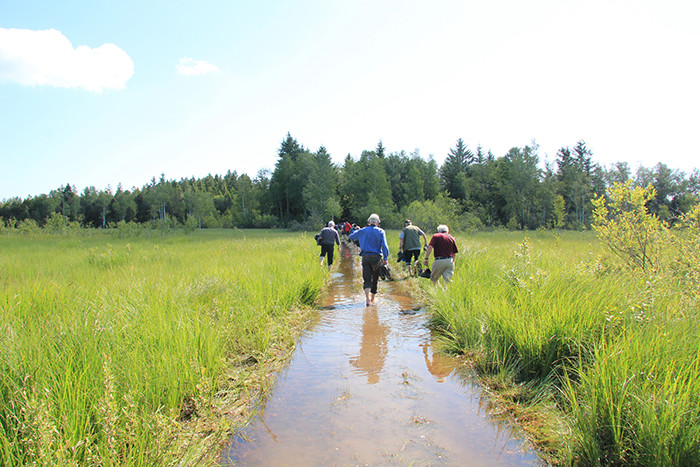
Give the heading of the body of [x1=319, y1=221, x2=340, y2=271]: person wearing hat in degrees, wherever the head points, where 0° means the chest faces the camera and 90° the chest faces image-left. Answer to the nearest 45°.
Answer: approximately 180°

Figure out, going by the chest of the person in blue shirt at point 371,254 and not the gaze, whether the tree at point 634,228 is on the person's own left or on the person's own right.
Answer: on the person's own right

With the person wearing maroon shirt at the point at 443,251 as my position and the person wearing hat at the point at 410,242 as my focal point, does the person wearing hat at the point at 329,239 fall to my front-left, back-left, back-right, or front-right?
front-left

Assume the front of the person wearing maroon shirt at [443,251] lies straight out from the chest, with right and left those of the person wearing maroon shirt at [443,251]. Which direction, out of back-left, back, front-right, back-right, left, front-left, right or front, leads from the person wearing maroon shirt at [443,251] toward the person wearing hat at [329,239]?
front-left

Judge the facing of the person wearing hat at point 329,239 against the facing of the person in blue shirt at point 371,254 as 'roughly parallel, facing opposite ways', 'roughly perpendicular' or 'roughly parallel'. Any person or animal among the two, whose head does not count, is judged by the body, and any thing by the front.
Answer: roughly parallel

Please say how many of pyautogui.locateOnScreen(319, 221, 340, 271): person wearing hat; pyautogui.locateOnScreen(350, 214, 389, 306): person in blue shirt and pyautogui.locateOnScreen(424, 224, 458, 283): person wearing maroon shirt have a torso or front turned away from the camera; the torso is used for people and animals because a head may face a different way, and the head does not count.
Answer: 3

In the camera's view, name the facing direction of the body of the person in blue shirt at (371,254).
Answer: away from the camera

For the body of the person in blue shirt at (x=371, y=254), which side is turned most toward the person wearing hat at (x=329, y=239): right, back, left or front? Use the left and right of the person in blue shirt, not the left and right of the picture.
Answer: front

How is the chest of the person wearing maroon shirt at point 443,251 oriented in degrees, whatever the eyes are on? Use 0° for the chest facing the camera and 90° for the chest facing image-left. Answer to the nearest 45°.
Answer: approximately 180°

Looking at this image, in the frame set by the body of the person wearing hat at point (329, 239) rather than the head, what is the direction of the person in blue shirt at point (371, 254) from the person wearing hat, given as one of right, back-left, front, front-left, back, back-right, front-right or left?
back

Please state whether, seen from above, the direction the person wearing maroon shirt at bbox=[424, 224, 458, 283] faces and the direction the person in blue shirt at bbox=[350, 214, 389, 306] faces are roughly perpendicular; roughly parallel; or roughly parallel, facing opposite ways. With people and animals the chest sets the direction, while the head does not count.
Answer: roughly parallel

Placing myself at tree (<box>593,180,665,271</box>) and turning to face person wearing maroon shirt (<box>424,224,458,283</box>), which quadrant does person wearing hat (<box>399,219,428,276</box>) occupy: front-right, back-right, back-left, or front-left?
front-right

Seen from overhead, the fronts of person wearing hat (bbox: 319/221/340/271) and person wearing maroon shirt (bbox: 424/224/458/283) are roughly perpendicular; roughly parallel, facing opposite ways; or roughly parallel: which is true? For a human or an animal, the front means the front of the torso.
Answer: roughly parallel
